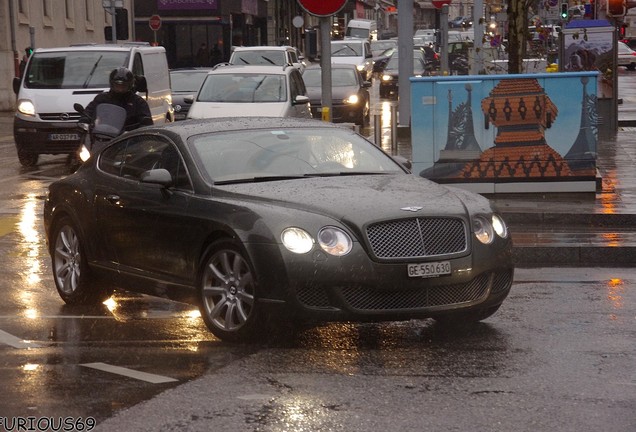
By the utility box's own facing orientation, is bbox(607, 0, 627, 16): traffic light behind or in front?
behind

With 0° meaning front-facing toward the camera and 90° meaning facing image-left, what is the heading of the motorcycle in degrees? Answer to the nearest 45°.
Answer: approximately 45°

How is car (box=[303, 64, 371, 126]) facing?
toward the camera

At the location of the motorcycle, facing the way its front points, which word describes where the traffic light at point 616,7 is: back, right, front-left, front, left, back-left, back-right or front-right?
back

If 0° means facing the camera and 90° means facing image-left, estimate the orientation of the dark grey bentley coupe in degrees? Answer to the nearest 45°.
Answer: approximately 315°

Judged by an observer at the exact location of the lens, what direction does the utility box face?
facing the viewer

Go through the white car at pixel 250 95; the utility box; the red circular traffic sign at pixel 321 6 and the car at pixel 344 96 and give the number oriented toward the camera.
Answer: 4

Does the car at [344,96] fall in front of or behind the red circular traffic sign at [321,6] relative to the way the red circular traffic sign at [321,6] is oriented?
behind

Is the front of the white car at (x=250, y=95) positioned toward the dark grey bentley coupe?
yes

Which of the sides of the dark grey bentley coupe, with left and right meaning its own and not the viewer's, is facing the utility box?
left

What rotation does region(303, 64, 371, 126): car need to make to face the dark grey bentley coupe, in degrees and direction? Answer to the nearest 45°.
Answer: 0° — it already faces it

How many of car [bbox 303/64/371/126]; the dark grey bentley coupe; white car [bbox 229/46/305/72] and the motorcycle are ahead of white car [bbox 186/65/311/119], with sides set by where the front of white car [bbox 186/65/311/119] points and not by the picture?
2

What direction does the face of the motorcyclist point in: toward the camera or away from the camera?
toward the camera

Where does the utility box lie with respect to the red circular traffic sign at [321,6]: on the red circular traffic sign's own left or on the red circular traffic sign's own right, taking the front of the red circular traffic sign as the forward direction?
on the red circular traffic sign's own left
